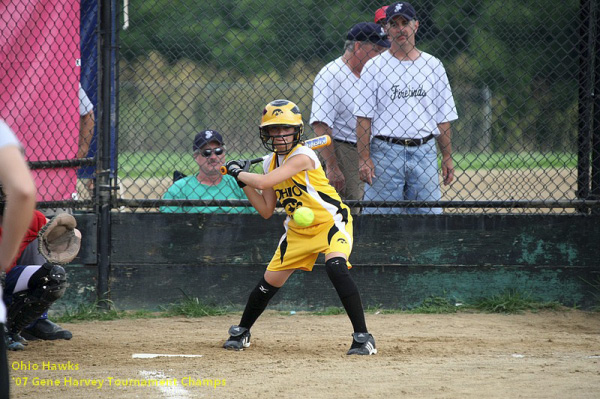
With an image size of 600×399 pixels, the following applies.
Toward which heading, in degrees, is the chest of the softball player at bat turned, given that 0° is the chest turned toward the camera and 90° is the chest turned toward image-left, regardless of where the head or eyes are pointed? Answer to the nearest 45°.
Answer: approximately 0°

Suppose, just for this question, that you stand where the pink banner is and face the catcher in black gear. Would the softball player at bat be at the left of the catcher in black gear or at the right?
left

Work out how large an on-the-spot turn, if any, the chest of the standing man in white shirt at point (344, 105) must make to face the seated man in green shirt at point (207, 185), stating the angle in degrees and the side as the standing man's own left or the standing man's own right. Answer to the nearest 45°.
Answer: approximately 135° to the standing man's own right

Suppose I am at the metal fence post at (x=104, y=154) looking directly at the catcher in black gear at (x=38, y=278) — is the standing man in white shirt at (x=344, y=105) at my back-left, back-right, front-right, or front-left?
back-left

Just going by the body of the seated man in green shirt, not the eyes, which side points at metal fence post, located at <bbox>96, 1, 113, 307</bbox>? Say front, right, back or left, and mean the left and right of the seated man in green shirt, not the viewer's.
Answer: right

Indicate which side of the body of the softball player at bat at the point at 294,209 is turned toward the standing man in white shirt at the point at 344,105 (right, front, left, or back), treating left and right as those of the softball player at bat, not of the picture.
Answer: back

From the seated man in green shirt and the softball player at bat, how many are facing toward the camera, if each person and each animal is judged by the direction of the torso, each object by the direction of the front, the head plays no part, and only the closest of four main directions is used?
2

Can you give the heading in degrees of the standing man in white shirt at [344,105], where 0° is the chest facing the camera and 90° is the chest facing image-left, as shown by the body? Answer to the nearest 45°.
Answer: approximately 315°
